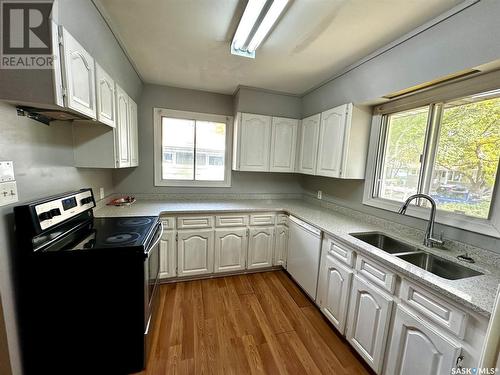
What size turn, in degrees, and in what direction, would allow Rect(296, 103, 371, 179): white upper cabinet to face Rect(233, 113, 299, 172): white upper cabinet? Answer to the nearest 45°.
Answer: approximately 45° to its right

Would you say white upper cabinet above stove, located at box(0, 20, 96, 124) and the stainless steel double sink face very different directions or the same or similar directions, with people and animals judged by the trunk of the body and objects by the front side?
very different directions

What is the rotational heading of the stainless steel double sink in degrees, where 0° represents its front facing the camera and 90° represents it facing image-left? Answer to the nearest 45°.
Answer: approximately 45°

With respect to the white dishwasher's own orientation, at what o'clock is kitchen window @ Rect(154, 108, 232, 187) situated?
The kitchen window is roughly at 2 o'clock from the white dishwasher.

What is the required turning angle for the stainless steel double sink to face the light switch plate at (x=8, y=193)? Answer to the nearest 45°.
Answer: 0° — it already faces it
